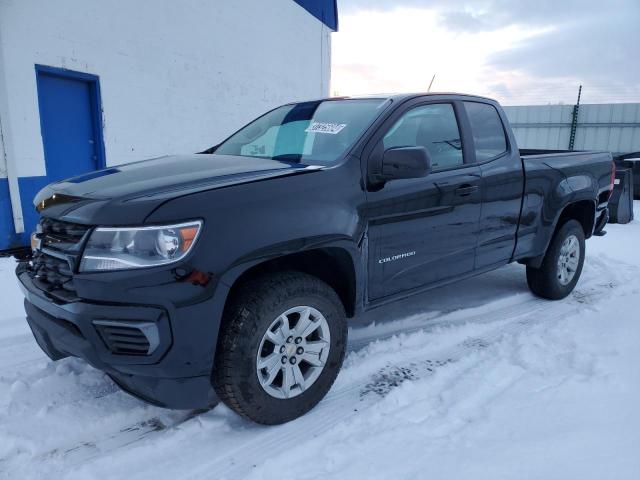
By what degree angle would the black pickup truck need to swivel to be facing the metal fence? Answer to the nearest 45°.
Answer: approximately 180°

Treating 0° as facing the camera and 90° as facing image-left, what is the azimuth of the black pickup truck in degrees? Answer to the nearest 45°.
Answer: approximately 45°

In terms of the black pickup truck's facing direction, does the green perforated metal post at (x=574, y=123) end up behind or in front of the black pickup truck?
behind
